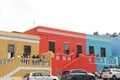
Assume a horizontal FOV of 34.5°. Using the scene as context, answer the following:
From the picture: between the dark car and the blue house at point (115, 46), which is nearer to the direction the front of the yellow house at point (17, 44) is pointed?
the dark car

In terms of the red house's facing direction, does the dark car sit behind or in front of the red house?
in front

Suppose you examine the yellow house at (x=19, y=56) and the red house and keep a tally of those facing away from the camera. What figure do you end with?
0

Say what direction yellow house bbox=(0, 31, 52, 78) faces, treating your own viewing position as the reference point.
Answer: facing the viewer and to the right of the viewer

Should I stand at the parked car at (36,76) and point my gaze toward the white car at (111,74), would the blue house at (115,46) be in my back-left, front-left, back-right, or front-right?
front-left

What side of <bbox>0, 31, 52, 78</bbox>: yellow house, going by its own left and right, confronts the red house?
left

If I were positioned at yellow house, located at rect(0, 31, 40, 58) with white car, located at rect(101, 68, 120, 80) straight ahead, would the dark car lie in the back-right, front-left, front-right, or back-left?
front-right
